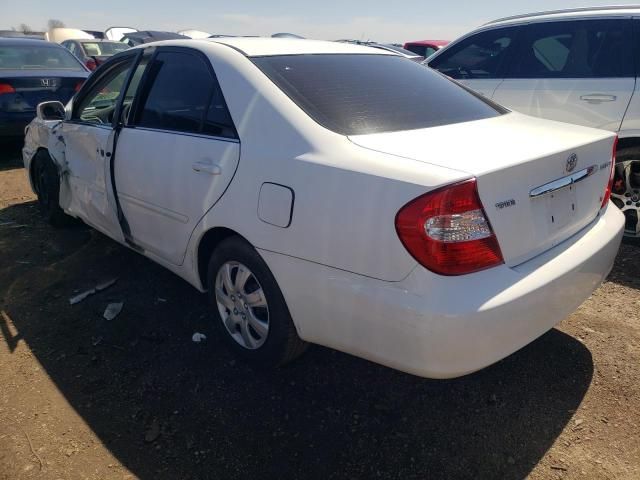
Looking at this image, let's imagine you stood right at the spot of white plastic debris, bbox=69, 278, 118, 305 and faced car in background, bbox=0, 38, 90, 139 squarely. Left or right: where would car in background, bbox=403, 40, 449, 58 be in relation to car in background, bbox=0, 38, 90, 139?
right

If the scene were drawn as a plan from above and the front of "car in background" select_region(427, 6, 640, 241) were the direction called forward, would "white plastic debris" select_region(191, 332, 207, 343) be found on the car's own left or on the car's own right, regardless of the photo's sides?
on the car's own left

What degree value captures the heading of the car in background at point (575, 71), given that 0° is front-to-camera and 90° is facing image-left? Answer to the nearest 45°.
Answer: approximately 90°

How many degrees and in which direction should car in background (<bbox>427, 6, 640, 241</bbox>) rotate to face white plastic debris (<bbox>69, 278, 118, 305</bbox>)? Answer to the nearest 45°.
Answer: approximately 45° to its left

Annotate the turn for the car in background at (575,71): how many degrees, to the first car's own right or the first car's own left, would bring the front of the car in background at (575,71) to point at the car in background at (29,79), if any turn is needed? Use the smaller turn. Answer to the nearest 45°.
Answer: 0° — it already faces it

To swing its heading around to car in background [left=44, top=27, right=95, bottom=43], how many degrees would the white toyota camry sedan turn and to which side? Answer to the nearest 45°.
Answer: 0° — it already faces it

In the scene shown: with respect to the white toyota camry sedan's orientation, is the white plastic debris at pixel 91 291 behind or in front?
in front

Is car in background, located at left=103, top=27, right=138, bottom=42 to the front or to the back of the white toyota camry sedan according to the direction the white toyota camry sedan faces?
to the front
